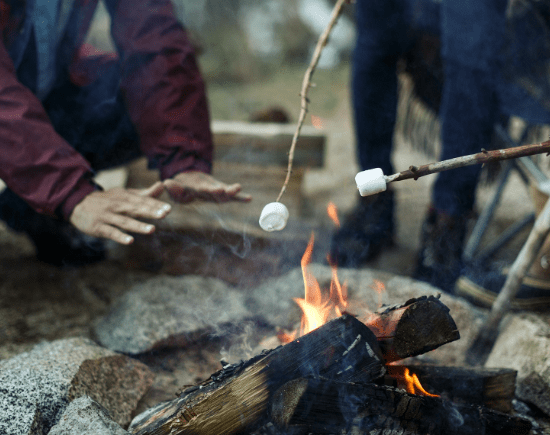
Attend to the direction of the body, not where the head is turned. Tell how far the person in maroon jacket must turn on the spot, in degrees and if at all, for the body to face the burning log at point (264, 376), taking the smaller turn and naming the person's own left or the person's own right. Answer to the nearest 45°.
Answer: approximately 45° to the person's own right

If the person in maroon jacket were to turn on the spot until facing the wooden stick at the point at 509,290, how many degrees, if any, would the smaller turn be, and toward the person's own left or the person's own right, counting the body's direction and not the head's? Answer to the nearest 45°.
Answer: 0° — they already face it

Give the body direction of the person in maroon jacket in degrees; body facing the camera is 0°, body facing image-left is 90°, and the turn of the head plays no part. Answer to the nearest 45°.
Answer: approximately 315°

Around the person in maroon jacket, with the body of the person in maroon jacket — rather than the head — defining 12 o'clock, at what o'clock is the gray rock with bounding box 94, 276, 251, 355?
The gray rock is roughly at 1 o'clock from the person in maroon jacket.

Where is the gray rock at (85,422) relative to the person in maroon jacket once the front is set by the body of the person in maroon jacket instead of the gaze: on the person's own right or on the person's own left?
on the person's own right

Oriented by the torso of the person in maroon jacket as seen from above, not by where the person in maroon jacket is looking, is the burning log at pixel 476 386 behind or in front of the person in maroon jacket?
in front

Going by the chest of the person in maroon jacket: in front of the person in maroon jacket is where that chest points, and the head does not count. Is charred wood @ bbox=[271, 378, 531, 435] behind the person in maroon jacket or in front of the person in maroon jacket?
in front

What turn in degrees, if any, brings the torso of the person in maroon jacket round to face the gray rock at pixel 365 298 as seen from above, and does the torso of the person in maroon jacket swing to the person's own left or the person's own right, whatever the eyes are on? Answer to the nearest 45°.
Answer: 0° — they already face it

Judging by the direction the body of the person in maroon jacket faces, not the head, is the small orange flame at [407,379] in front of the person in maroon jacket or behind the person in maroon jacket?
in front

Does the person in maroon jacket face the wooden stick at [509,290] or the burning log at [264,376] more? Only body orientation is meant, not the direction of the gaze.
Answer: the wooden stick
